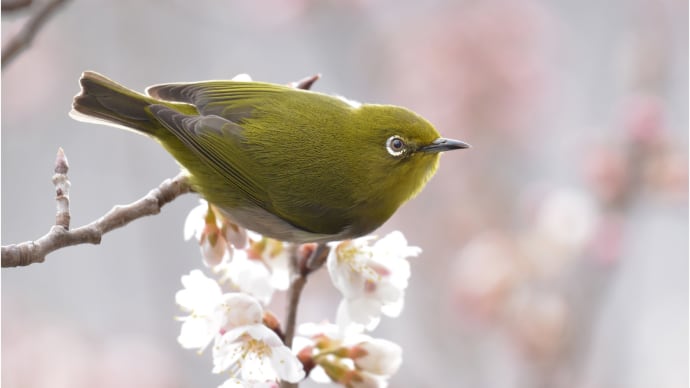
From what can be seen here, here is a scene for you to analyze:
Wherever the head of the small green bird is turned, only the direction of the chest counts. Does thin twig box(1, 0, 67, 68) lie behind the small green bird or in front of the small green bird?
behind

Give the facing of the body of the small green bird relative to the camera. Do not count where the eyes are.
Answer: to the viewer's right
